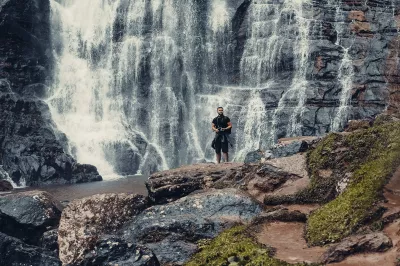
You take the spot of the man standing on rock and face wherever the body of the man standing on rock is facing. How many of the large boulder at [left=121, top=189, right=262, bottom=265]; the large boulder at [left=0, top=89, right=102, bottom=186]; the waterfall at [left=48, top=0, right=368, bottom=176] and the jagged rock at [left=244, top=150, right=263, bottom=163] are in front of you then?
1

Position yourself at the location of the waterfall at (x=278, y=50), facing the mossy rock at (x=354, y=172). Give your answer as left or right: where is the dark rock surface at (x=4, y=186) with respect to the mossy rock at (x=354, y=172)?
right

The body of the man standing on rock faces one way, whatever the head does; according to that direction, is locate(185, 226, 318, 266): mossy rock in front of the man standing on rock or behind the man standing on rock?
in front

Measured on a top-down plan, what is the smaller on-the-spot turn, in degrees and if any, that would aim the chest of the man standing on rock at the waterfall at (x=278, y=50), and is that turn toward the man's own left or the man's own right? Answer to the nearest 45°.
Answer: approximately 180°

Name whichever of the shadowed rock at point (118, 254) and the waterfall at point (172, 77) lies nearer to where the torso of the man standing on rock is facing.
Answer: the shadowed rock

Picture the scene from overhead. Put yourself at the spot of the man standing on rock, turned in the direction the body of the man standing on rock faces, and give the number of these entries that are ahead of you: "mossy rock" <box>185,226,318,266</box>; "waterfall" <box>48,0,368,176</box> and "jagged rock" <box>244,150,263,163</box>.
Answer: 1

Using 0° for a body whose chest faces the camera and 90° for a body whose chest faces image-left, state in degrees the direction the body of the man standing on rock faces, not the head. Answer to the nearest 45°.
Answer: approximately 0°

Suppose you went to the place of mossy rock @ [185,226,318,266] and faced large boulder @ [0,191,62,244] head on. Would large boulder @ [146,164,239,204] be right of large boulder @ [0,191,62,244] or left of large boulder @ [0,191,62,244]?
right

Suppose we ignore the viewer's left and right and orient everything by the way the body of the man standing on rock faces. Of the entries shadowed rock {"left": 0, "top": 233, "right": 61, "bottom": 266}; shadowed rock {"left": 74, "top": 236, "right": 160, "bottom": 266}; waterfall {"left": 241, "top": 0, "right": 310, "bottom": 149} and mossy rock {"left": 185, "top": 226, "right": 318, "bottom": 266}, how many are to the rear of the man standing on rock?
1

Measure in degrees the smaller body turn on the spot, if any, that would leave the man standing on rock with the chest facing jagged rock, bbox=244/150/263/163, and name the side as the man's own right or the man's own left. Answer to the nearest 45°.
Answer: approximately 135° to the man's own left

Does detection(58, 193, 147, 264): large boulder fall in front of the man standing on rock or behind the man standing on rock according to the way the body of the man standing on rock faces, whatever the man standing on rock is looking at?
in front

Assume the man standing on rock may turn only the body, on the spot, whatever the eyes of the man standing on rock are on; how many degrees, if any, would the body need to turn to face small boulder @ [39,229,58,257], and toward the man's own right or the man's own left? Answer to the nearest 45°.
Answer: approximately 45° to the man's own right

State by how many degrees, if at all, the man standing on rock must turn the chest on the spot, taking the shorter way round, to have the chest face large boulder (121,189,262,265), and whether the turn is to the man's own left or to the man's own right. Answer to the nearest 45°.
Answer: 0° — they already face it

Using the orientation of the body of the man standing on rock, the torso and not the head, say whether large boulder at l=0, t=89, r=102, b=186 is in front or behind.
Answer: behind

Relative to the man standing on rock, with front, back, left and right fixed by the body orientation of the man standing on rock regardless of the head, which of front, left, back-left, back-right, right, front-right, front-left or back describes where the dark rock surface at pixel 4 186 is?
back-right
